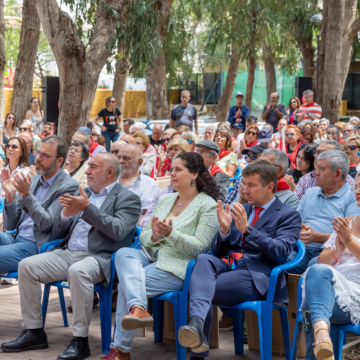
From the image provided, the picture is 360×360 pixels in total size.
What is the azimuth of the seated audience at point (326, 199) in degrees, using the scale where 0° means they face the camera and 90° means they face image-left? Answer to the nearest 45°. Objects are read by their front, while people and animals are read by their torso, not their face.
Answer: approximately 45°

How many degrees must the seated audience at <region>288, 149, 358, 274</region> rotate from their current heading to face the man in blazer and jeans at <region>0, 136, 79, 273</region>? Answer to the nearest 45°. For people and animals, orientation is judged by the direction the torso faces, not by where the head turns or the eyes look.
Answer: approximately 45° to their right

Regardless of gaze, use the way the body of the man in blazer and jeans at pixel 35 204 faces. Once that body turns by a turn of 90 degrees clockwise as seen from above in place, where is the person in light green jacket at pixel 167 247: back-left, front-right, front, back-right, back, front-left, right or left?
back

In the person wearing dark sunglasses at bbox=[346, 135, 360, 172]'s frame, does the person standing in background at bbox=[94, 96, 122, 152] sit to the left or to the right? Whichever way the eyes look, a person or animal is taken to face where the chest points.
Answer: on their right

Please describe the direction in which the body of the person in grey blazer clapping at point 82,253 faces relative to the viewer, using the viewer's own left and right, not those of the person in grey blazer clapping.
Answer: facing the viewer and to the left of the viewer

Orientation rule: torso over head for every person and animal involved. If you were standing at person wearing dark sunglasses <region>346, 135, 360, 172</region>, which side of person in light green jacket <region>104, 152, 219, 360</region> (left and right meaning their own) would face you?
back

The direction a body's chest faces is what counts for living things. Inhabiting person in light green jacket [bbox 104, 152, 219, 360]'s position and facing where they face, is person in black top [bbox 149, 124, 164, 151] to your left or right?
on your right

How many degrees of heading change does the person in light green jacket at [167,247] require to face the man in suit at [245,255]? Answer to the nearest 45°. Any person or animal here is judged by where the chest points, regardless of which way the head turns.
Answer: approximately 90° to their left

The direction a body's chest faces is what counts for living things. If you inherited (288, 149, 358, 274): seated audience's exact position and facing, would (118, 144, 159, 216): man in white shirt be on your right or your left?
on your right

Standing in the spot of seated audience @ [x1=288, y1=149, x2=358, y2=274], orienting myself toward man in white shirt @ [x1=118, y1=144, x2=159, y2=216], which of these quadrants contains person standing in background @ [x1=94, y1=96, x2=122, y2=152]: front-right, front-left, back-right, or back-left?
front-right
